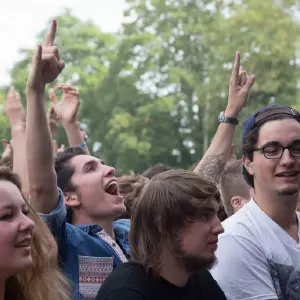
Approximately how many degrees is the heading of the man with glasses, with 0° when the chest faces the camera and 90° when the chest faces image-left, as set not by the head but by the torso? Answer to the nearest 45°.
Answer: approximately 315°

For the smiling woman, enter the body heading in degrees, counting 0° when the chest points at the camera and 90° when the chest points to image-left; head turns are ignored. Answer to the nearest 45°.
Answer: approximately 315°

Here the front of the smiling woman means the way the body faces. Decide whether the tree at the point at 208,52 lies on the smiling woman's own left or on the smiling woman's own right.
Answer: on the smiling woman's own left

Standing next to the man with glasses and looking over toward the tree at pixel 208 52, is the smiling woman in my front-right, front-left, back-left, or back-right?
back-left

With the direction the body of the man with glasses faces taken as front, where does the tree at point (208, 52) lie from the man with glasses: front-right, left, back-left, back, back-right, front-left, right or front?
back-left

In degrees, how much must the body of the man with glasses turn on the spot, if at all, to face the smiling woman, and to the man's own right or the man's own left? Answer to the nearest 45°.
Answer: approximately 90° to the man's own right

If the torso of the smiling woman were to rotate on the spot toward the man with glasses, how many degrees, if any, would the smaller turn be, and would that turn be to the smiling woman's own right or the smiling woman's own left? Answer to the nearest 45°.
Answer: approximately 45° to the smiling woman's own left
